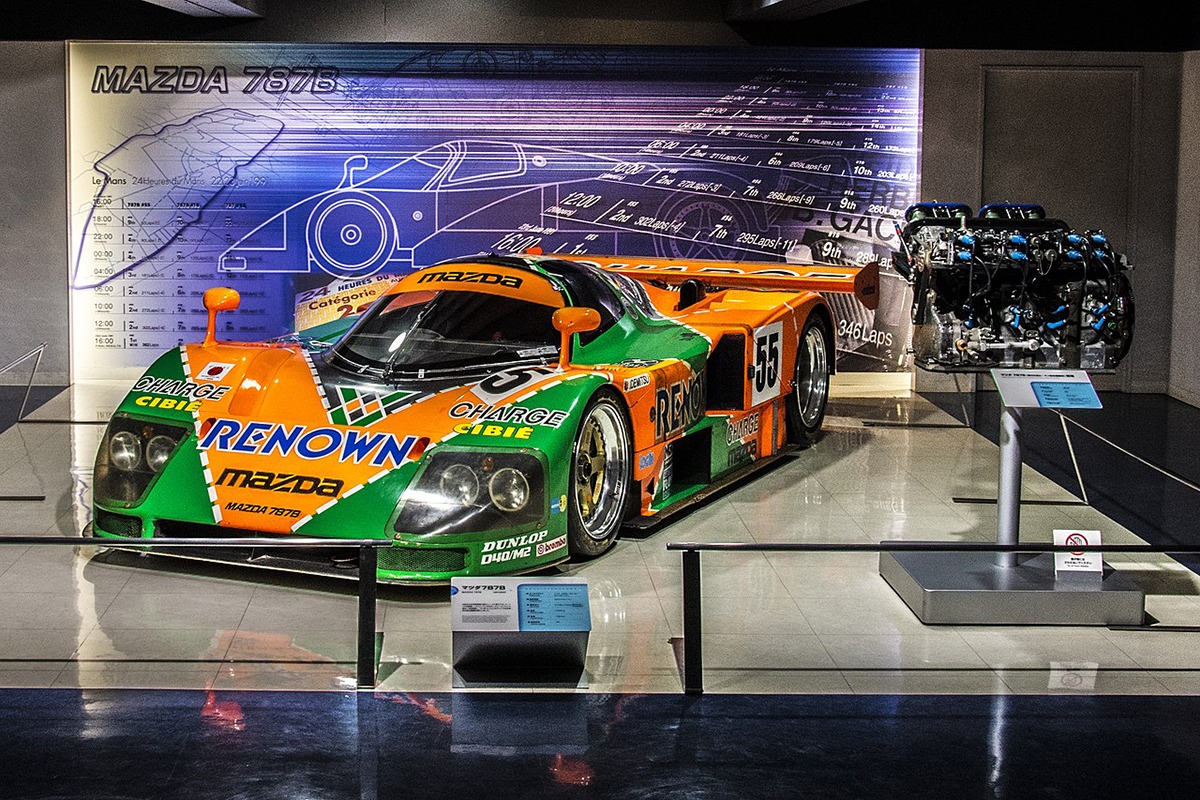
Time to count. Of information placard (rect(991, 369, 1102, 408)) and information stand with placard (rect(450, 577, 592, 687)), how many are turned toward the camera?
2

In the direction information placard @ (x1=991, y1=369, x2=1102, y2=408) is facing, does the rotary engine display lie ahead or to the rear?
to the rear

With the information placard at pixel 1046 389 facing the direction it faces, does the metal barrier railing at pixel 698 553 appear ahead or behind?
ahead

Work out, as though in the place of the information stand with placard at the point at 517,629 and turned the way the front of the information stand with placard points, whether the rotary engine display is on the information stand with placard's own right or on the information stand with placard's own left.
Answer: on the information stand with placard's own left

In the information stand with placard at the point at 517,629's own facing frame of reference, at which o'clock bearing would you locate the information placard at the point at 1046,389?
The information placard is roughly at 8 o'clock from the information stand with placard.

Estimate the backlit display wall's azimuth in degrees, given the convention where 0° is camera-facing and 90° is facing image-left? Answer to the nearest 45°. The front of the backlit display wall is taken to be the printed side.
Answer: approximately 0°

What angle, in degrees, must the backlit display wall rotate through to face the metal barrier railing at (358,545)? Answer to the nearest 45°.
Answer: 0° — it already faces it

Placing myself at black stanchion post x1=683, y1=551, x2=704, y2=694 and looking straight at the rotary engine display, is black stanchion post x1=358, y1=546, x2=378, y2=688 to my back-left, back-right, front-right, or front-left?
back-left

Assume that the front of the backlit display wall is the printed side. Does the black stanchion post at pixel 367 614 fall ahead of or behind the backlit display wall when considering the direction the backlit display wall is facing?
ahead

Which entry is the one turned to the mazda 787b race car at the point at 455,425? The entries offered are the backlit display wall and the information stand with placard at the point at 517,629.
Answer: the backlit display wall
